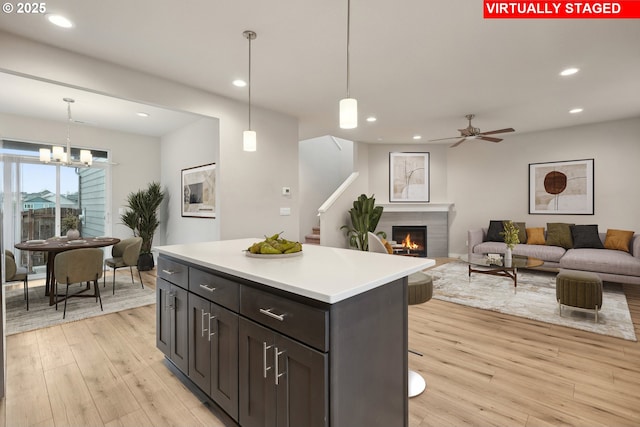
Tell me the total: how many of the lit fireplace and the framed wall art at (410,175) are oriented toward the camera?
2

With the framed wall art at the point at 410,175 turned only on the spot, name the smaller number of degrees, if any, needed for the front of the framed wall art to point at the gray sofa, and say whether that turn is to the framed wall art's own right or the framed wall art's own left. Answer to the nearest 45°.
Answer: approximately 45° to the framed wall art's own left

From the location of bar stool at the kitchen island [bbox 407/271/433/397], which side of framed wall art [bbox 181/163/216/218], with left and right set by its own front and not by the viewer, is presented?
left

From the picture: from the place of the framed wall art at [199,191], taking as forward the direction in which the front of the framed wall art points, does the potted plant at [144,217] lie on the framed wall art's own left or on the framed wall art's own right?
on the framed wall art's own right

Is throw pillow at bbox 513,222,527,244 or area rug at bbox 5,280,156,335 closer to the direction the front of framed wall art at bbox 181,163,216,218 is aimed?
the area rug

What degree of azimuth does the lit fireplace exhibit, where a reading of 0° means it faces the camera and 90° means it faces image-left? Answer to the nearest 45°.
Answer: approximately 0°

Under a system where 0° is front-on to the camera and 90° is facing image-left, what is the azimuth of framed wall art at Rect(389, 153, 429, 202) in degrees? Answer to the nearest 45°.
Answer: approximately 0°

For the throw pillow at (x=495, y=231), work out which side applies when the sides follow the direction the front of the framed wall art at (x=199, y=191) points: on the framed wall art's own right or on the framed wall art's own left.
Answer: on the framed wall art's own left

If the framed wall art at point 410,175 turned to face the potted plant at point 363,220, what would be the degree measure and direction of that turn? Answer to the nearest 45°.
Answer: approximately 45° to its right

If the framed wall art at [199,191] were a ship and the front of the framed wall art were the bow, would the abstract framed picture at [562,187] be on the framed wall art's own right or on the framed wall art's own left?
on the framed wall art's own left

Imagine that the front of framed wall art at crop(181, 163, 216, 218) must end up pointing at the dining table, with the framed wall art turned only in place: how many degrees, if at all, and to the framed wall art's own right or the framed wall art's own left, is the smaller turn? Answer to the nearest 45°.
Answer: approximately 45° to the framed wall art's own right
